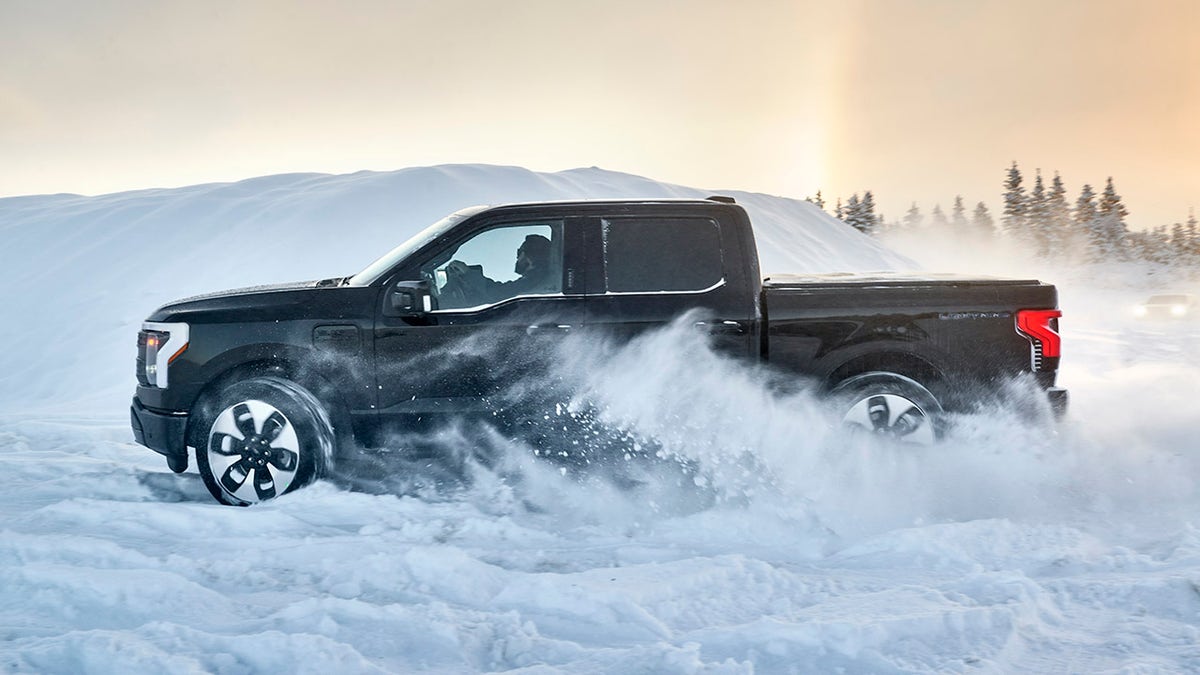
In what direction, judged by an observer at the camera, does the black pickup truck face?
facing to the left of the viewer

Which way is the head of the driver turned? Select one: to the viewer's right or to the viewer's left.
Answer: to the viewer's left

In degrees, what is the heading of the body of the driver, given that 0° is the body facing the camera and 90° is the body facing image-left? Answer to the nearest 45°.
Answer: approximately 90°
